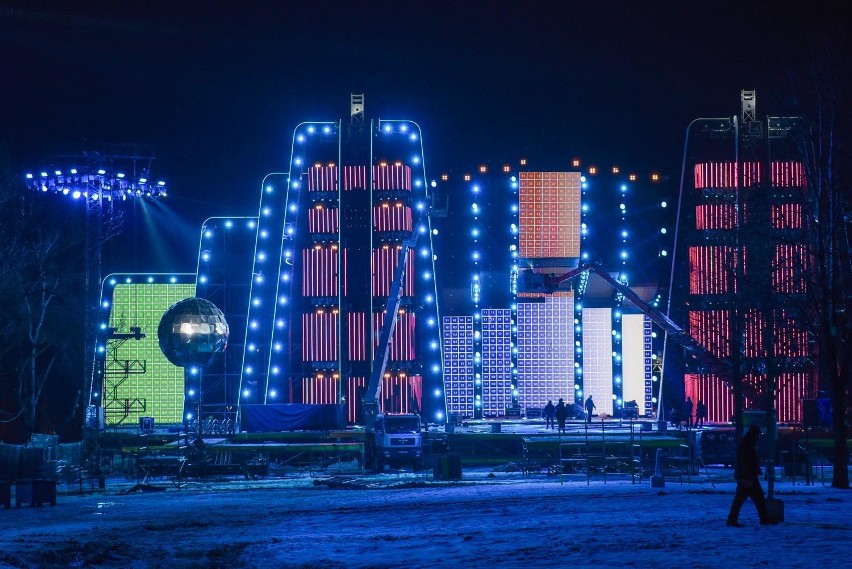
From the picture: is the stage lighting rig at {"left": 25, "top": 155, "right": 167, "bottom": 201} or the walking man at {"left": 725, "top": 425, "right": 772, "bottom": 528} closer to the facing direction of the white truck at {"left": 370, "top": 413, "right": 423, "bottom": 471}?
the walking man

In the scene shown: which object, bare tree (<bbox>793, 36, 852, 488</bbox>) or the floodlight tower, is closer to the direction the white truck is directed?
the bare tree

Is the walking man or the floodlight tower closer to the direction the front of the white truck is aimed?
the walking man

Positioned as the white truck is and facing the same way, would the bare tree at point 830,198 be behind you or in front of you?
in front

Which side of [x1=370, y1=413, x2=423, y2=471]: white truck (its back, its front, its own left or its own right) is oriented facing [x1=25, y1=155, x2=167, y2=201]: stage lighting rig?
right

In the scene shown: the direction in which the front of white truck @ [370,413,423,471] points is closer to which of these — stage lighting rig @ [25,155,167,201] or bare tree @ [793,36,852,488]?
the bare tree

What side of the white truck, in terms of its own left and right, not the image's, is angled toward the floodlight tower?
right

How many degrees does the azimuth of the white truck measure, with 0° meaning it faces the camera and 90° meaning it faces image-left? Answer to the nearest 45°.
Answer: approximately 0°

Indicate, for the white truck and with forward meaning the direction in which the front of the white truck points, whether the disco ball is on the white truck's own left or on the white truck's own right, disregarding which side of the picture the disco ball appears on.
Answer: on the white truck's own right
